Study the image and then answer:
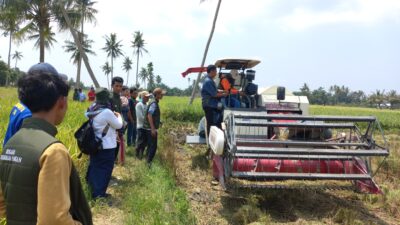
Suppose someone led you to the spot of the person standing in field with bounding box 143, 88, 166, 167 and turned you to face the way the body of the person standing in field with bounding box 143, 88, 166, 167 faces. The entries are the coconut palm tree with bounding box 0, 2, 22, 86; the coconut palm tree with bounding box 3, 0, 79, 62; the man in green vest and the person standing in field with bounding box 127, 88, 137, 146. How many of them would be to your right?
1

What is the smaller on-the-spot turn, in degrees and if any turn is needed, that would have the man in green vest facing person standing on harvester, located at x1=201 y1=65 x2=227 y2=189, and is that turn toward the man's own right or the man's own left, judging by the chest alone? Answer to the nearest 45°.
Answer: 0° — they already face them

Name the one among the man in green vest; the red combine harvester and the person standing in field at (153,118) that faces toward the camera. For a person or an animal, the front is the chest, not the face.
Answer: the red combine harvester

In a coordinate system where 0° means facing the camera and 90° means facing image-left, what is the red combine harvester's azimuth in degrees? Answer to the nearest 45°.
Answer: approximately 0°

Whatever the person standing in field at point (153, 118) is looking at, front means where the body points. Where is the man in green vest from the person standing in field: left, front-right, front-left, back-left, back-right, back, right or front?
right

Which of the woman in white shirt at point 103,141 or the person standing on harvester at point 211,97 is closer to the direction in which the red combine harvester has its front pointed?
the woman in white shirt

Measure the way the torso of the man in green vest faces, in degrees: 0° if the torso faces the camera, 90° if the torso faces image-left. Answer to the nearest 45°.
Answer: approximately 225°

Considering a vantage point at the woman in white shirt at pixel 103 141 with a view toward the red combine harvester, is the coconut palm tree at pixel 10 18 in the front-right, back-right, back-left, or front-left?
back-left

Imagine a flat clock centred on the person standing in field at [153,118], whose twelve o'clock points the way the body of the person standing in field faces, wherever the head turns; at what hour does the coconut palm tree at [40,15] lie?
The coconut palm tree is roughly at 8 o'clock from the person standing in field.

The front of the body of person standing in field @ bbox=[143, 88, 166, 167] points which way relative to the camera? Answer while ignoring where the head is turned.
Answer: to the viewer's right

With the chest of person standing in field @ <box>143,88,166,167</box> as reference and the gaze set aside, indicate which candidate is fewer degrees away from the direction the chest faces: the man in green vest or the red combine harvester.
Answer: the red combine harvester

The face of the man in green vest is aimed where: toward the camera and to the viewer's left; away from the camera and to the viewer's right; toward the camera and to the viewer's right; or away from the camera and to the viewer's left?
away from the camera and to the viewer's right

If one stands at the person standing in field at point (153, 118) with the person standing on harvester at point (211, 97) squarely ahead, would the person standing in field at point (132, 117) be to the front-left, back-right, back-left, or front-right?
back-left

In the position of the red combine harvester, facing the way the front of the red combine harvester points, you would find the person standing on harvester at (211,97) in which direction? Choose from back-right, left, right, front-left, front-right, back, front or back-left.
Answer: back-right
